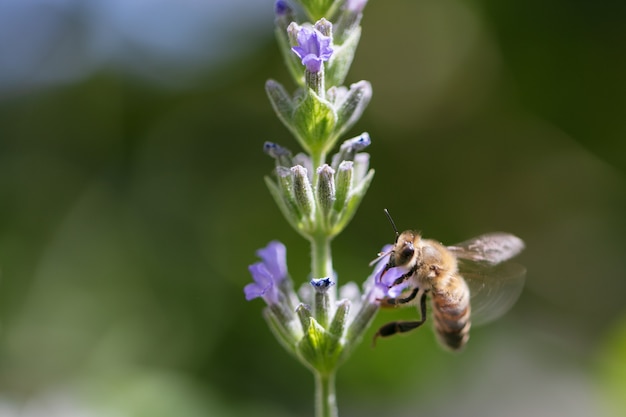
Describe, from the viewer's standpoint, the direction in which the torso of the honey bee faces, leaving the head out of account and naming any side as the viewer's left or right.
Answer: facing to the left of the viewer
